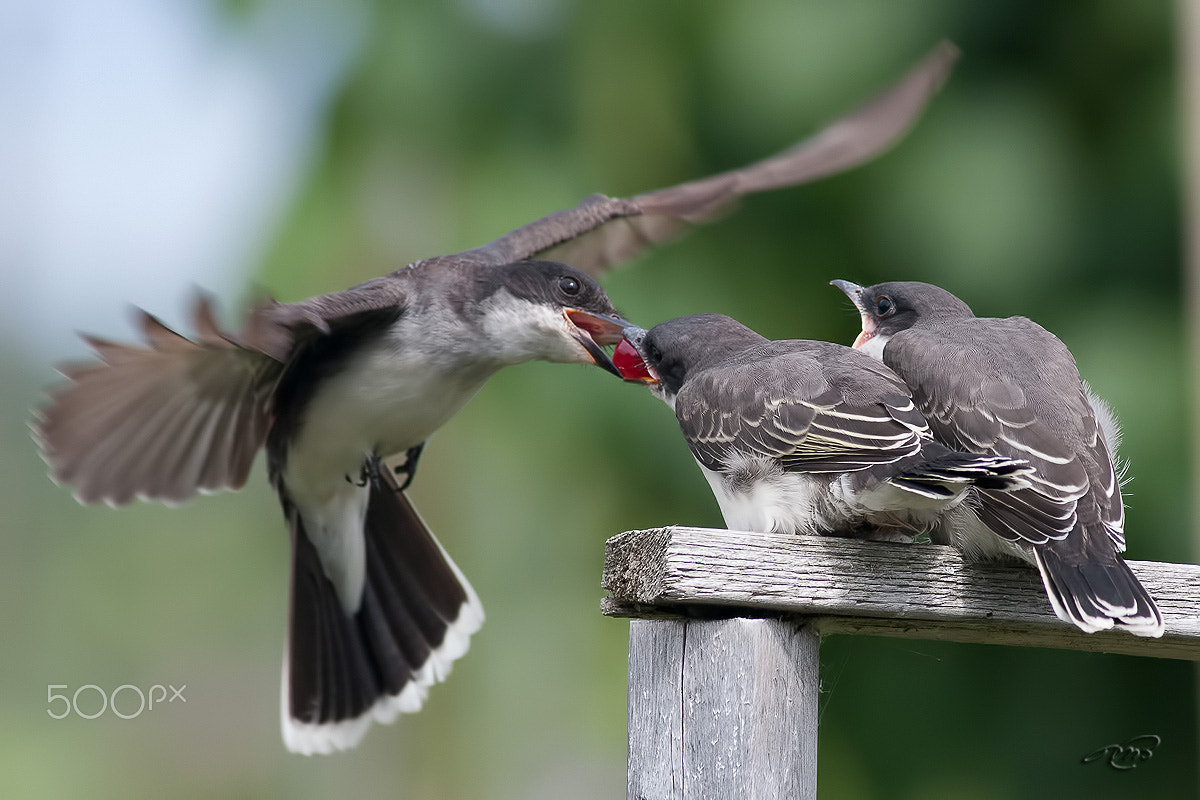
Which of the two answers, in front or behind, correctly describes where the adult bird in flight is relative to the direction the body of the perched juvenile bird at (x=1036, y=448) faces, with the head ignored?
in front

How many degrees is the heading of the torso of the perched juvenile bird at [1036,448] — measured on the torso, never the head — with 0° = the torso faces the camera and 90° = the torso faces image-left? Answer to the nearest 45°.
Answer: approximately 135°
